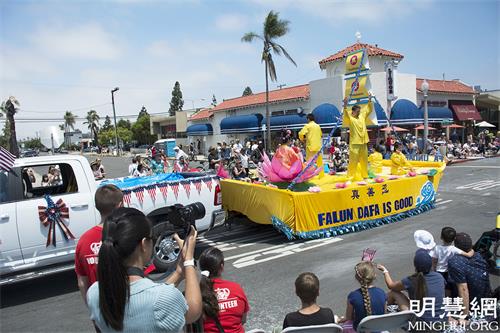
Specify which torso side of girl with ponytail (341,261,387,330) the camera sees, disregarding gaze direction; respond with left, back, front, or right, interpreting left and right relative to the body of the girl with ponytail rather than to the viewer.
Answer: back

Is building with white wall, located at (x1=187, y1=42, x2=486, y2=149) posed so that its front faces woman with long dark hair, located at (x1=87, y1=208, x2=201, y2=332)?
yes

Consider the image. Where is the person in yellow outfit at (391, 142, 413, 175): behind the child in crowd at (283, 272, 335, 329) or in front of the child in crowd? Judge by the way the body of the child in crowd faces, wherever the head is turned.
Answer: in front

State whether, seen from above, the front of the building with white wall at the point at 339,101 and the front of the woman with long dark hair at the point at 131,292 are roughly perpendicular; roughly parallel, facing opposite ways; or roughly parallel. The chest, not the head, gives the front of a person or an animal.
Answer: roughly parallel, facing opposite ways

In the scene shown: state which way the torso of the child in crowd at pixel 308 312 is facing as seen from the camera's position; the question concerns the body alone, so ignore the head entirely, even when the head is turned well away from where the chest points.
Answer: away from the camera

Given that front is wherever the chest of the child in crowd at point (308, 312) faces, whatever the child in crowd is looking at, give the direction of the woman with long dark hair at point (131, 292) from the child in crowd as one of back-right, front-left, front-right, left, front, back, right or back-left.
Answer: back-left

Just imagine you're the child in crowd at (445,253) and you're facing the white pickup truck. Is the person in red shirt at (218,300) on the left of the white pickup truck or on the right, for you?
left

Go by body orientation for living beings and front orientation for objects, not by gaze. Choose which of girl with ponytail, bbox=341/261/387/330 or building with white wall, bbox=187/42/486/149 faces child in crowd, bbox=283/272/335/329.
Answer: the building with white wall

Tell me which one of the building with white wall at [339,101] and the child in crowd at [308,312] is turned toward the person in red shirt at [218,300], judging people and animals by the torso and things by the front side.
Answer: the building with white wall

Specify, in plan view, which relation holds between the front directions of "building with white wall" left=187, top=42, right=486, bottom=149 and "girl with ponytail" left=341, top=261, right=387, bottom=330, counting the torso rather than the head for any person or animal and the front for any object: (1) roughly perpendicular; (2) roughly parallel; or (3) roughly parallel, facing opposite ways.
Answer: roughly parallel, facing opposite ways

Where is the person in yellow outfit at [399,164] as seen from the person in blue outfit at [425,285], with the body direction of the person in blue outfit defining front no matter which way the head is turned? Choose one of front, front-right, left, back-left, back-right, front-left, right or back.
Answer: front-right

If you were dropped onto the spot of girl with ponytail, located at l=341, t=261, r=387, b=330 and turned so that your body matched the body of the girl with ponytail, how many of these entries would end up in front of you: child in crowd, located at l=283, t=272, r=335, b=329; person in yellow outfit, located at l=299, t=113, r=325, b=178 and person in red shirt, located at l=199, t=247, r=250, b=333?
1

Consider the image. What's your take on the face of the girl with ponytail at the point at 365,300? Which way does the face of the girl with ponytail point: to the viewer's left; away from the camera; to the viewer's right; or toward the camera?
away from the camera

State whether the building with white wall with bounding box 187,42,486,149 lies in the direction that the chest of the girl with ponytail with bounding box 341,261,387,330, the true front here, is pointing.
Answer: yes

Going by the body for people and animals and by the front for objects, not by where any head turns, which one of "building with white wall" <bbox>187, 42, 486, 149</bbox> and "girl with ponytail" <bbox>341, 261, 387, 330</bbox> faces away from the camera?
the girl with ponytail

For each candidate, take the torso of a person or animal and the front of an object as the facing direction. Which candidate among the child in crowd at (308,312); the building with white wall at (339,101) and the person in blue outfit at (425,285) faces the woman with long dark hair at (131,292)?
the building with white wall

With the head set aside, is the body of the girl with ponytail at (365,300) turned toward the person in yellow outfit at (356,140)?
yes

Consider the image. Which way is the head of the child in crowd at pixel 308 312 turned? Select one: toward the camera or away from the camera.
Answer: away from the camera

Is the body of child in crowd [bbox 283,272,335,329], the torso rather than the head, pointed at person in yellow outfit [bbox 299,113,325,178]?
yes

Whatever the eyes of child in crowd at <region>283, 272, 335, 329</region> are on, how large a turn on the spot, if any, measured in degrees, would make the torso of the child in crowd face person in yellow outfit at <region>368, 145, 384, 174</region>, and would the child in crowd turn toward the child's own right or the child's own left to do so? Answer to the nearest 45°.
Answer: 0° — they already face them

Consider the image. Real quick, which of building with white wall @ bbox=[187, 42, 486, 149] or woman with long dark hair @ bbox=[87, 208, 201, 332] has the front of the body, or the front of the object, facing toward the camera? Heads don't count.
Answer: the building with white wall

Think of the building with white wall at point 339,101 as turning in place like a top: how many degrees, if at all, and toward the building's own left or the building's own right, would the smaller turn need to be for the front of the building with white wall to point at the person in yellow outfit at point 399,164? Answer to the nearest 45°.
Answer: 0° — it already faces them

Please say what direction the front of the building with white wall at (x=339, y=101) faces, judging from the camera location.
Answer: facing the viewer
